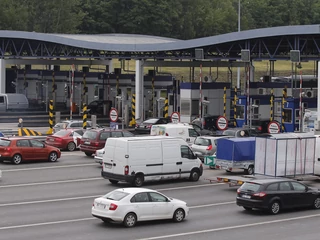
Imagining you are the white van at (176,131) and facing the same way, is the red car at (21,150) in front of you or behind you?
behind

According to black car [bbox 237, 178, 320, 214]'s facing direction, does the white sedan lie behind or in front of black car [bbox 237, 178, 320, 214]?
behind

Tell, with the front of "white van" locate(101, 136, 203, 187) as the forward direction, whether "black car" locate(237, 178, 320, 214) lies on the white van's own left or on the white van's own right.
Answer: on the white van's own right

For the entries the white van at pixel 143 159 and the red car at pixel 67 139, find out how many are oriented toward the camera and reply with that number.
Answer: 0

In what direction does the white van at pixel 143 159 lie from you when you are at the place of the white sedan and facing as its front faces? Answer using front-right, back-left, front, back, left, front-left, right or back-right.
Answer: front-left

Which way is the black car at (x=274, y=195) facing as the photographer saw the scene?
facing away from the viewer and to the right of the viewer
